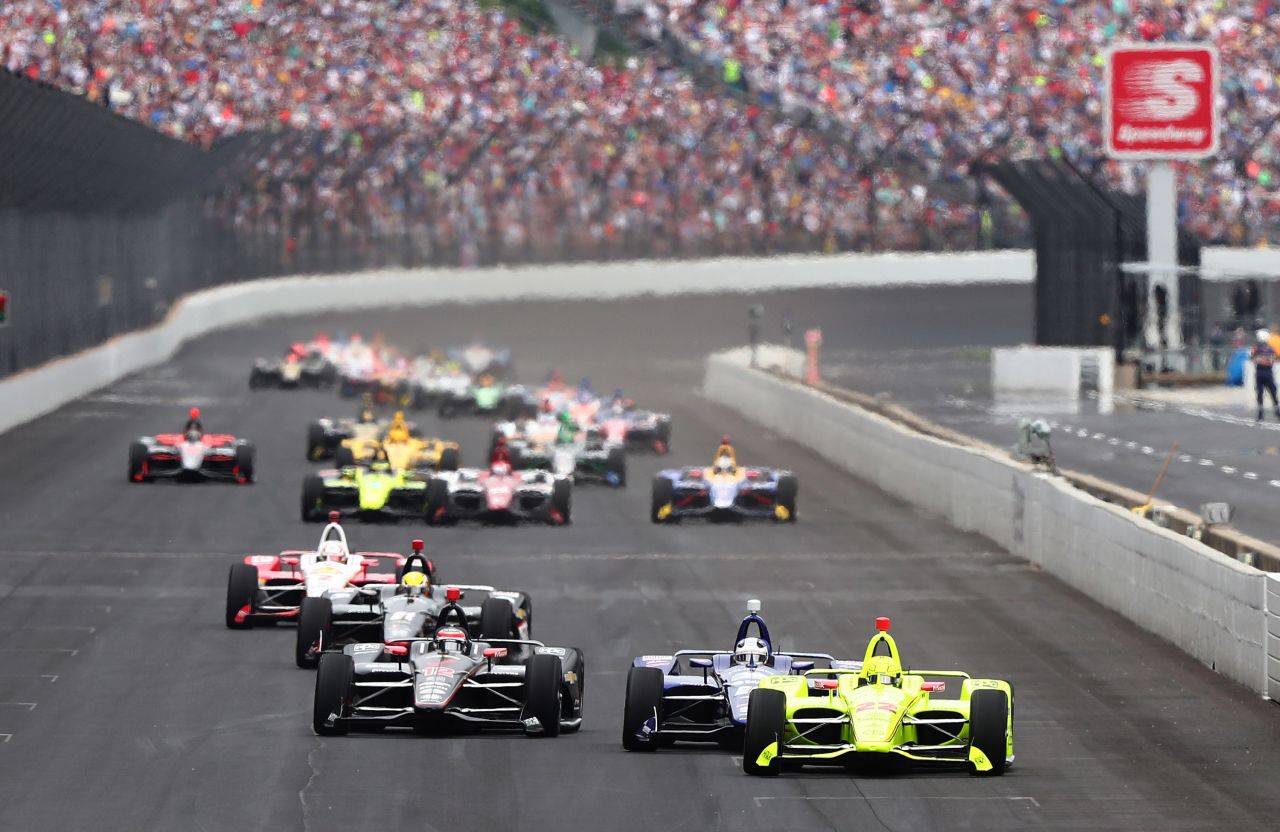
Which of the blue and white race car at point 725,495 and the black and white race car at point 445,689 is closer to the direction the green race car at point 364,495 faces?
the black and white race car

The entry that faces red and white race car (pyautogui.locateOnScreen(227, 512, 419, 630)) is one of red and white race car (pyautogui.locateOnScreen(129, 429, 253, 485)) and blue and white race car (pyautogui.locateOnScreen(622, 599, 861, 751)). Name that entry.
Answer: red and white race car (pyautogui.locateOnScreen(129, 429, 253, 485))

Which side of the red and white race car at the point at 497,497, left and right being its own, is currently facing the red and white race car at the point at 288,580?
front

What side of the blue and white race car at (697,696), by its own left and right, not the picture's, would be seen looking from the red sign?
back

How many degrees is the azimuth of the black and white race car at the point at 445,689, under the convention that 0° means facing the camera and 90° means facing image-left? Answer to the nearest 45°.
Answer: approximately 0°

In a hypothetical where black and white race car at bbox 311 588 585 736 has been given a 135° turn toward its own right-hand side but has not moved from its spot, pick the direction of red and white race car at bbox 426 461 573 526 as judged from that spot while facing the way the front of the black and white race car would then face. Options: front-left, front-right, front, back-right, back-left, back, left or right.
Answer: front-right

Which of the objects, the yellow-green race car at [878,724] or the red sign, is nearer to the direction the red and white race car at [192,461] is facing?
the yellow-green race car

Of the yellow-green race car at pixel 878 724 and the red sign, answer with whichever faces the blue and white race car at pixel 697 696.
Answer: the red sign

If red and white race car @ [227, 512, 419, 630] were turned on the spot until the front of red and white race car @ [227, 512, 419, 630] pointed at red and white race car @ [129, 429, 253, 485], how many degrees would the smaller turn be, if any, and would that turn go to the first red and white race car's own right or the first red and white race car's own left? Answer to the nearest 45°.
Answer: approximately 180°

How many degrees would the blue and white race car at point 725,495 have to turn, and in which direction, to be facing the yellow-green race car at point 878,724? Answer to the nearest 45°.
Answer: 0° — it already faces it

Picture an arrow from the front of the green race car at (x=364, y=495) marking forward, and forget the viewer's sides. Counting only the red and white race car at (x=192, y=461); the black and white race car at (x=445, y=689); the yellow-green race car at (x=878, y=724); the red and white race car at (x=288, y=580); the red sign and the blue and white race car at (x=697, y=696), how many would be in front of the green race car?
4
